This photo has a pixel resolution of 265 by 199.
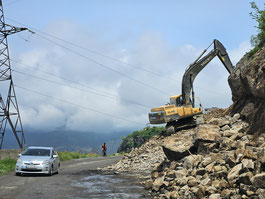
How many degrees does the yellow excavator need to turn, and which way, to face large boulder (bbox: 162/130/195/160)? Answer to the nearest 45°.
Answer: approximately 135° to its right

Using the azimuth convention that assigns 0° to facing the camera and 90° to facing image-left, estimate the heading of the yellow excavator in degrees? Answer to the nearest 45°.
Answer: approximately 225°
